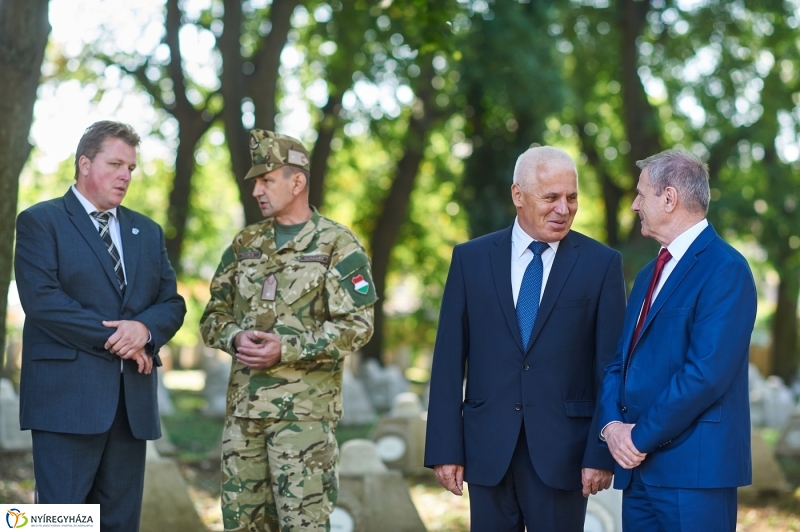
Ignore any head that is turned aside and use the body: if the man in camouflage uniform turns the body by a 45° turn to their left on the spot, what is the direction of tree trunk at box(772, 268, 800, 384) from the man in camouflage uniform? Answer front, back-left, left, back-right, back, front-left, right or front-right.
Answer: back-left

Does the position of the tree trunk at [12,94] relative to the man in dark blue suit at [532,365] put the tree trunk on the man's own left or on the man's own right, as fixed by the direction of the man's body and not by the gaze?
on the man's own right

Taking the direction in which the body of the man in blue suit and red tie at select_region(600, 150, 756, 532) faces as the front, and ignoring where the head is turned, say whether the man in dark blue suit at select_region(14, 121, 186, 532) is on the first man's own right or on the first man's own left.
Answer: on the first man's own right

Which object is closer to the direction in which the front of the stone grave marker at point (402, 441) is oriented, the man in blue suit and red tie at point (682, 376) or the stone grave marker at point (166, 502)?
the stone grave marker

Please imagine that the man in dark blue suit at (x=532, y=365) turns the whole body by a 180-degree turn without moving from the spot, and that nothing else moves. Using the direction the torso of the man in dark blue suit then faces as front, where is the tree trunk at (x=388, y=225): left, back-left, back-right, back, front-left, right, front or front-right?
front

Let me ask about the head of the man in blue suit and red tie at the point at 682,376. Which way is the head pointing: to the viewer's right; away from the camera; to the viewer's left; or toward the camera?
to the viewer's left

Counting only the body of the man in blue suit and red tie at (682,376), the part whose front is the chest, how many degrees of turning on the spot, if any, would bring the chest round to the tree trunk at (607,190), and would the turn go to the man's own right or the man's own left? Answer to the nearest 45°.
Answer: approximately 135° to the man's own right

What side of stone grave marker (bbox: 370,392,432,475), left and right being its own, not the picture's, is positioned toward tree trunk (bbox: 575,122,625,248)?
back

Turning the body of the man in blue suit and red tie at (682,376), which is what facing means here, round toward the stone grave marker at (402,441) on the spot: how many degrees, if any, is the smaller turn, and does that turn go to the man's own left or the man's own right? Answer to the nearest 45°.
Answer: approximately 90° to the man's own right

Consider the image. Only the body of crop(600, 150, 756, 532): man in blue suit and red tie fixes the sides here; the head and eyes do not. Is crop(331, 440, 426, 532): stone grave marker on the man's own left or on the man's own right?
on the man's own right

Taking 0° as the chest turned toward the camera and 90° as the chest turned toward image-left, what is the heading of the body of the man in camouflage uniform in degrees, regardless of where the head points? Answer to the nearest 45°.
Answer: approximately 45°

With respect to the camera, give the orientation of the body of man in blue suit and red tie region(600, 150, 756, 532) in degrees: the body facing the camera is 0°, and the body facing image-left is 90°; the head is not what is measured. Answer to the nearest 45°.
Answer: approximately 45°
